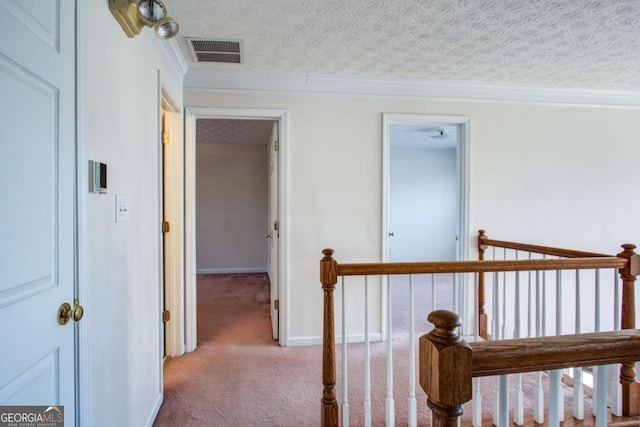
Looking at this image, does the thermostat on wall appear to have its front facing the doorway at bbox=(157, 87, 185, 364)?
no

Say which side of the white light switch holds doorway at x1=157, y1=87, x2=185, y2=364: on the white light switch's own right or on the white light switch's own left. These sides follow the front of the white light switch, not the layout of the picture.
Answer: on the white light switch's own left

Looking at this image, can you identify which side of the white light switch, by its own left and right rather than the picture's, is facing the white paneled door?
right

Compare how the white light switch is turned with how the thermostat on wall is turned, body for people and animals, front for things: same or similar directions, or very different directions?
same or similar directions

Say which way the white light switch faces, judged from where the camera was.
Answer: facing the viewer and to the right of the viewer
